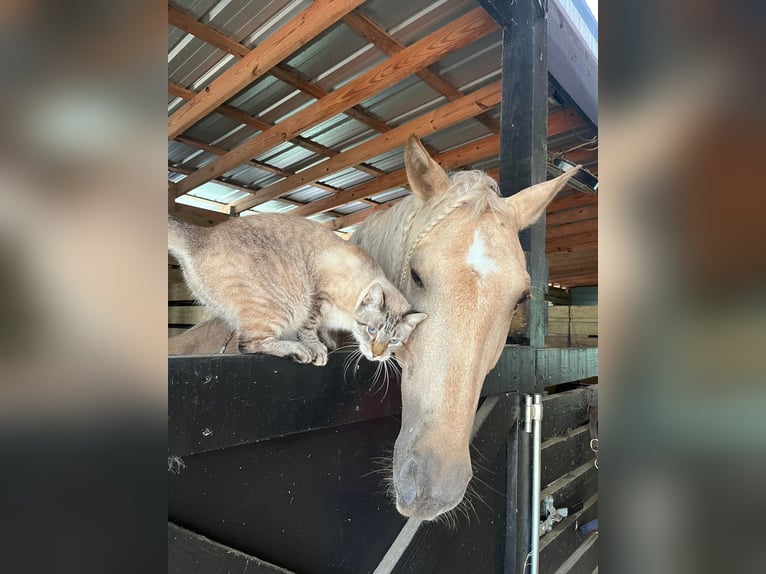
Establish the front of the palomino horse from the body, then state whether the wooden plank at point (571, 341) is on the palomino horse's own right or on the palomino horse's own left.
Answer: on the palomino horse's own left

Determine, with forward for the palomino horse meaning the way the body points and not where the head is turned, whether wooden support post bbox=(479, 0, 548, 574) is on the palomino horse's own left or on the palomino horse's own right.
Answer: on the palomino horse's own left

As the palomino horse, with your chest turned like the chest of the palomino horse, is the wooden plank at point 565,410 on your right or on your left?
on your left

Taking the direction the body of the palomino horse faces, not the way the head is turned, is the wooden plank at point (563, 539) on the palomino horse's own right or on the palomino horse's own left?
on the palomino horse's own left

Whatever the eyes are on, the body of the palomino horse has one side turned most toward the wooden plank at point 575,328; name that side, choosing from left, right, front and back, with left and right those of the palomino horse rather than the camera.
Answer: left

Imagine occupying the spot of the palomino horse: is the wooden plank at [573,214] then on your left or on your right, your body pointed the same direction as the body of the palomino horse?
on your left

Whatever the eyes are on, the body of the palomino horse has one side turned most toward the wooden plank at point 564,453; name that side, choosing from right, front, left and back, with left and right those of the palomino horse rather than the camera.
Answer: left

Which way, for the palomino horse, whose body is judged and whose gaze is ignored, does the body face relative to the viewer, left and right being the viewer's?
facing the viewer and to the right of the viewer
